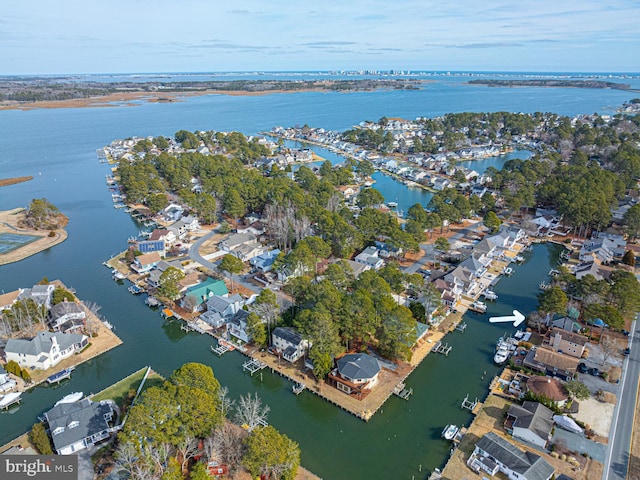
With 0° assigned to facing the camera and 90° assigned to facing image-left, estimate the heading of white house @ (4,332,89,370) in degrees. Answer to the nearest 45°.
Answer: approximately 315°

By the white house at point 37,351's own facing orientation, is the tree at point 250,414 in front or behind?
in front

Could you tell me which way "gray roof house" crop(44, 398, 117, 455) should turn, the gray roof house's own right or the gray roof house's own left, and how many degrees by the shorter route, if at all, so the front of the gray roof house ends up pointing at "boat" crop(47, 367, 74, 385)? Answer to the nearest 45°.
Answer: approximately 135° to the gray roof house's own left

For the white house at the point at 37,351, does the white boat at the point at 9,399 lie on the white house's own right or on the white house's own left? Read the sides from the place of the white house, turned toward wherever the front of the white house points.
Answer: on the white house's own right

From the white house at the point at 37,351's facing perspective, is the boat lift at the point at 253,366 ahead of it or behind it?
ahead

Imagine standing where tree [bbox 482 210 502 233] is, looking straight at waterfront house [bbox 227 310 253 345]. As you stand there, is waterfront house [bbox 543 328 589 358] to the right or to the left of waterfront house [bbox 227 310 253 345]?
left

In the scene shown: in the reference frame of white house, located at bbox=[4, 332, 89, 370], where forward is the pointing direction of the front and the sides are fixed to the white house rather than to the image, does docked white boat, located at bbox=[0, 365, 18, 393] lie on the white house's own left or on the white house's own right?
on the white house's own right
